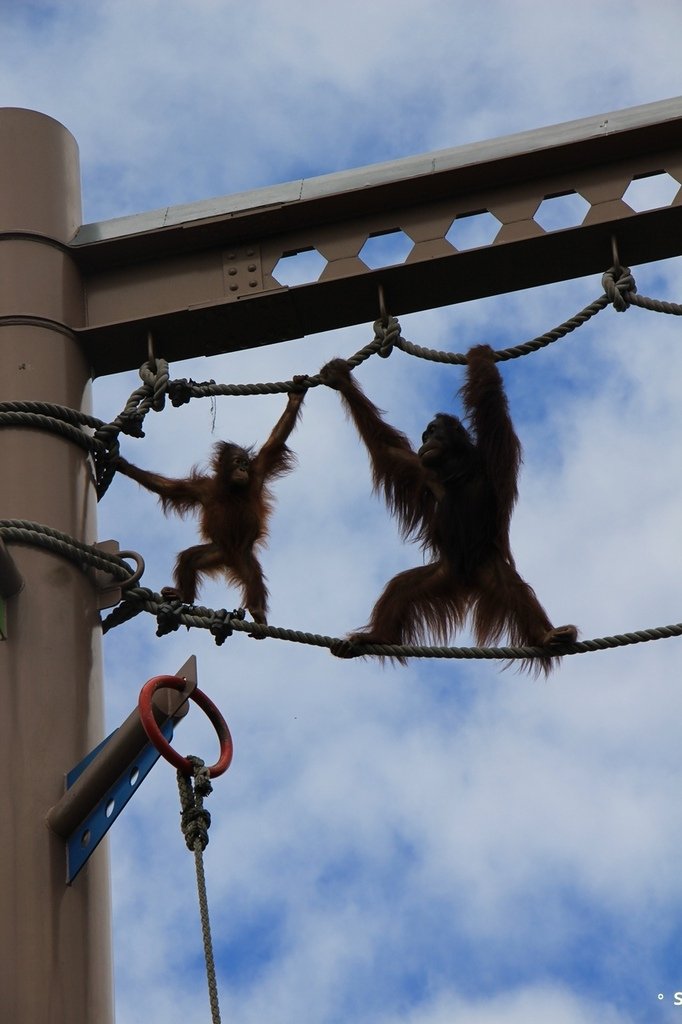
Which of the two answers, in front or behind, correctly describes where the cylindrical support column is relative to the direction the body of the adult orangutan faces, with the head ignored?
in front

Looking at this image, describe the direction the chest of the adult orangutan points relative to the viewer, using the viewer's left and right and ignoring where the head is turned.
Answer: facing the viewer and to the left of the viewer

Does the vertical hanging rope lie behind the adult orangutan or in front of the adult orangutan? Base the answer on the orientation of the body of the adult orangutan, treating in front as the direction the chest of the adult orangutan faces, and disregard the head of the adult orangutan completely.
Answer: in front
